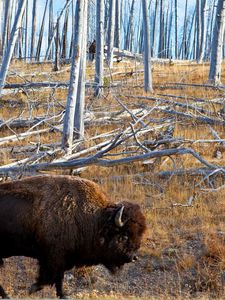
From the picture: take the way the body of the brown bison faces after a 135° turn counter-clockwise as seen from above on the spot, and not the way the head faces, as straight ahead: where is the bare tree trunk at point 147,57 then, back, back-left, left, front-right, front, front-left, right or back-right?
front-right

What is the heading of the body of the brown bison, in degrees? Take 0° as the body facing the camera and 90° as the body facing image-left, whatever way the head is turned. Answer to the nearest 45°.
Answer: approximately 270°

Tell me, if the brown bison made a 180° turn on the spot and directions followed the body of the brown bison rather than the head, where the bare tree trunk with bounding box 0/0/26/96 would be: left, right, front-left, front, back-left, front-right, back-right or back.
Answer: right

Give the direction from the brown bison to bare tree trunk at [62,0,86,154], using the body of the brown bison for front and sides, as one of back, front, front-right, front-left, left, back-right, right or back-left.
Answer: left

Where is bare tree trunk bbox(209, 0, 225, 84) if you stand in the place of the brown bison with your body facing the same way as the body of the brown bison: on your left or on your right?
on your left

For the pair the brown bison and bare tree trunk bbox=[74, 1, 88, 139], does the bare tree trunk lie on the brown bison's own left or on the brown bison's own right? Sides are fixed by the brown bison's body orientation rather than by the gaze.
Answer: on the brown bison's own left

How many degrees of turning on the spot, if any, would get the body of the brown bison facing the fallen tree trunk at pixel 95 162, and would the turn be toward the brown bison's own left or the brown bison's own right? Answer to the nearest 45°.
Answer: approximately 90° to the brown bison's own left
